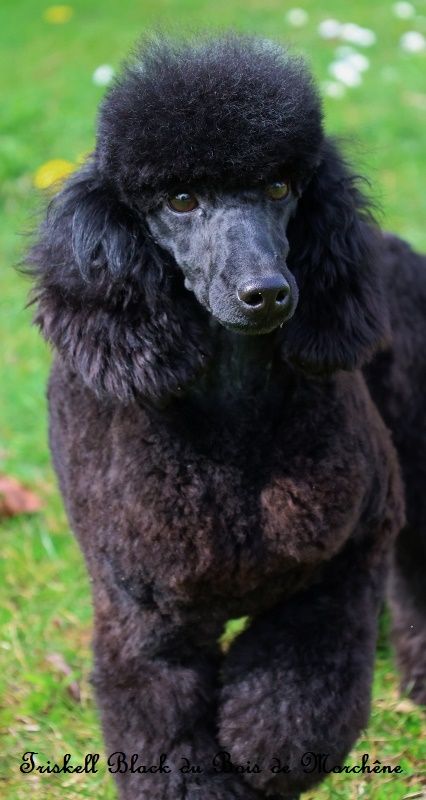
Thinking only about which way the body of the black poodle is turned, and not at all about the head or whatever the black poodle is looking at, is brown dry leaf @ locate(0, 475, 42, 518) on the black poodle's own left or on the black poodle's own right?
on the black poodle's own right

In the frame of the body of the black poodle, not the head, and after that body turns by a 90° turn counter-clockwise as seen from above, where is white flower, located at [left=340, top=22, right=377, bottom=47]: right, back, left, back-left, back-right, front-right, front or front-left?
back-left

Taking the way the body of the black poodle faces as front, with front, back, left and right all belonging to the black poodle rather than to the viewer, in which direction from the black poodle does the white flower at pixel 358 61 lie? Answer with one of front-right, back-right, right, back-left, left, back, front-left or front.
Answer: back-right

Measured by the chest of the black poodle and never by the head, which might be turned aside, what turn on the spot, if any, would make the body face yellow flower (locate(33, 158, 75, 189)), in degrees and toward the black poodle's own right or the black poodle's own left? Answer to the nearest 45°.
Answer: approximately 135° to the black poodle's own right

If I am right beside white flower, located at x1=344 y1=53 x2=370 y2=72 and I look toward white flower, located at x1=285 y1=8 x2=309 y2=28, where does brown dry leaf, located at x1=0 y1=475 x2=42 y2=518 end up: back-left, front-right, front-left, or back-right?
back-left

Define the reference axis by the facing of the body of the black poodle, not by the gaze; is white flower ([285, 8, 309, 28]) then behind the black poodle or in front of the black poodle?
behind

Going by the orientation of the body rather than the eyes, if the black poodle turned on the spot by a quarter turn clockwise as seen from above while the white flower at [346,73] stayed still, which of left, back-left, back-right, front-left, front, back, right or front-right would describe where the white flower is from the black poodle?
front-right

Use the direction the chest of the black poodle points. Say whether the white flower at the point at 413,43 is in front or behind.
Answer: behind

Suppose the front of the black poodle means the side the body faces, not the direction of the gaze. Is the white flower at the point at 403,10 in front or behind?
behind

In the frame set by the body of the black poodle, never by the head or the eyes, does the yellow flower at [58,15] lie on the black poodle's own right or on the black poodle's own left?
on the black poodle's own right
